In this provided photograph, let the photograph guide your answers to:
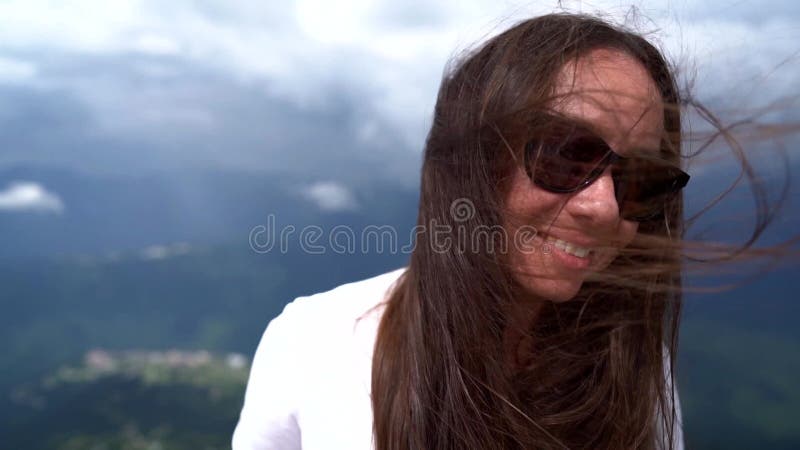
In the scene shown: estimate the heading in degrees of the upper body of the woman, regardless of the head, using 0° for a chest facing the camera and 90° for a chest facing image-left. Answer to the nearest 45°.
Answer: approximately 315°

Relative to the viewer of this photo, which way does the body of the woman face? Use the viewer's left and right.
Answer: facing the viewer and to the right of the viewer
